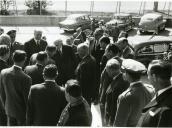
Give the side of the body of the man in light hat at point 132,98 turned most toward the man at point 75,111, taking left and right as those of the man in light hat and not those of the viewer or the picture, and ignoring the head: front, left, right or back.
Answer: left

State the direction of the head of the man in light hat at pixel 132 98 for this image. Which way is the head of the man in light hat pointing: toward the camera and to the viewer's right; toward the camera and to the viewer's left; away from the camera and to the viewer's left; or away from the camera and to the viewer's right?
away from the camera and to the viewer's left

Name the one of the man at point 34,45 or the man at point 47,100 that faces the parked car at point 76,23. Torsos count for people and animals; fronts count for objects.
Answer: the man at point 47,100

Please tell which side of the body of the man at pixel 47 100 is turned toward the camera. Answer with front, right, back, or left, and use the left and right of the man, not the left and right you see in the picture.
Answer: back

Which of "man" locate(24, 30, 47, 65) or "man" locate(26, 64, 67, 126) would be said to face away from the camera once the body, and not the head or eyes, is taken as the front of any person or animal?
"man" locate(26, 64, 67, 126)
